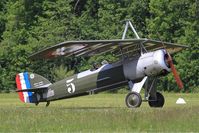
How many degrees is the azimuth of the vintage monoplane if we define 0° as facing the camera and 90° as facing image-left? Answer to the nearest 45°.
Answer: approximately 315°
